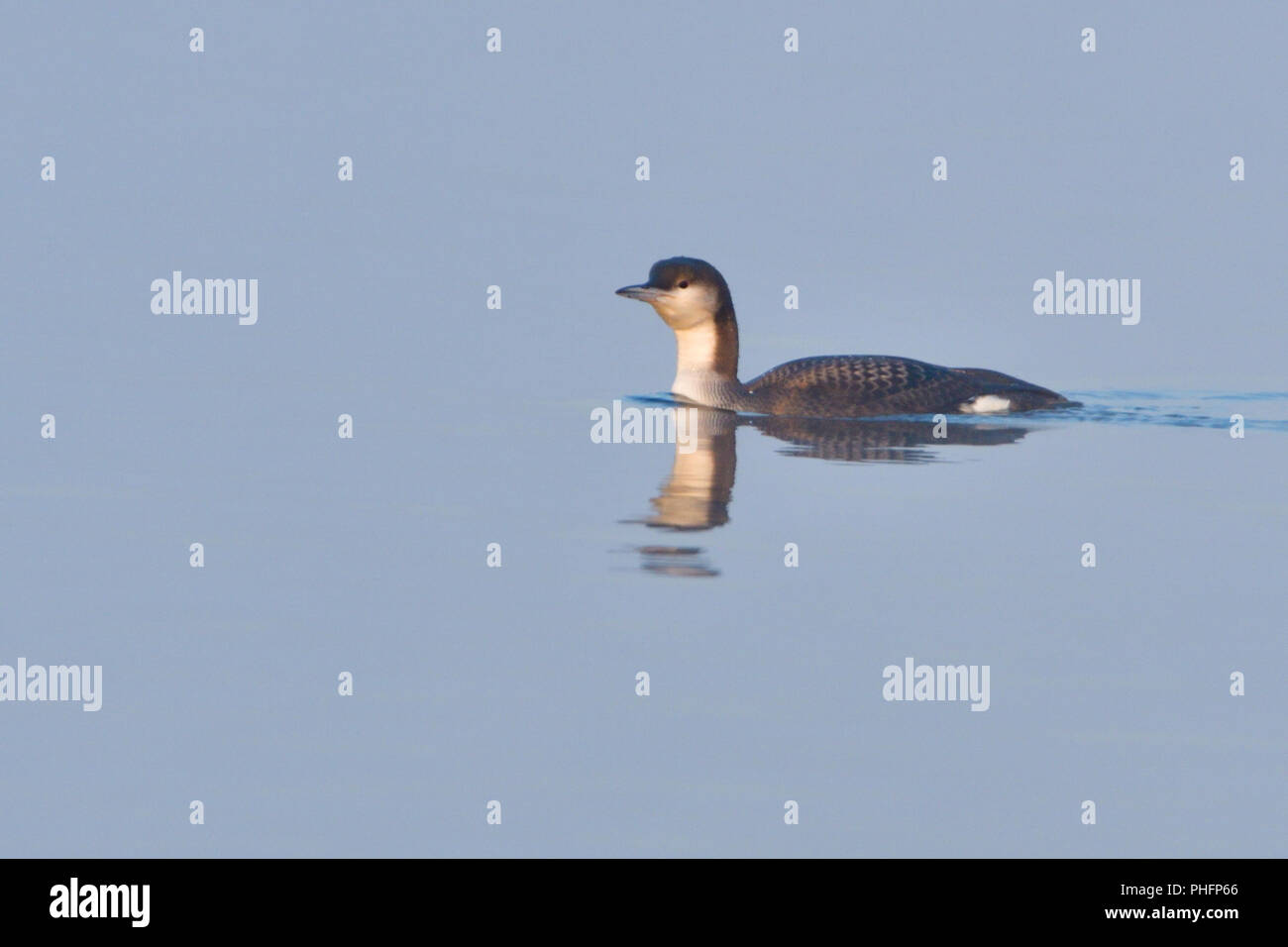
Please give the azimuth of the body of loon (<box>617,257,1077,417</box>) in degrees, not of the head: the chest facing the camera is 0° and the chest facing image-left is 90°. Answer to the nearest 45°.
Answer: approximately 90°
